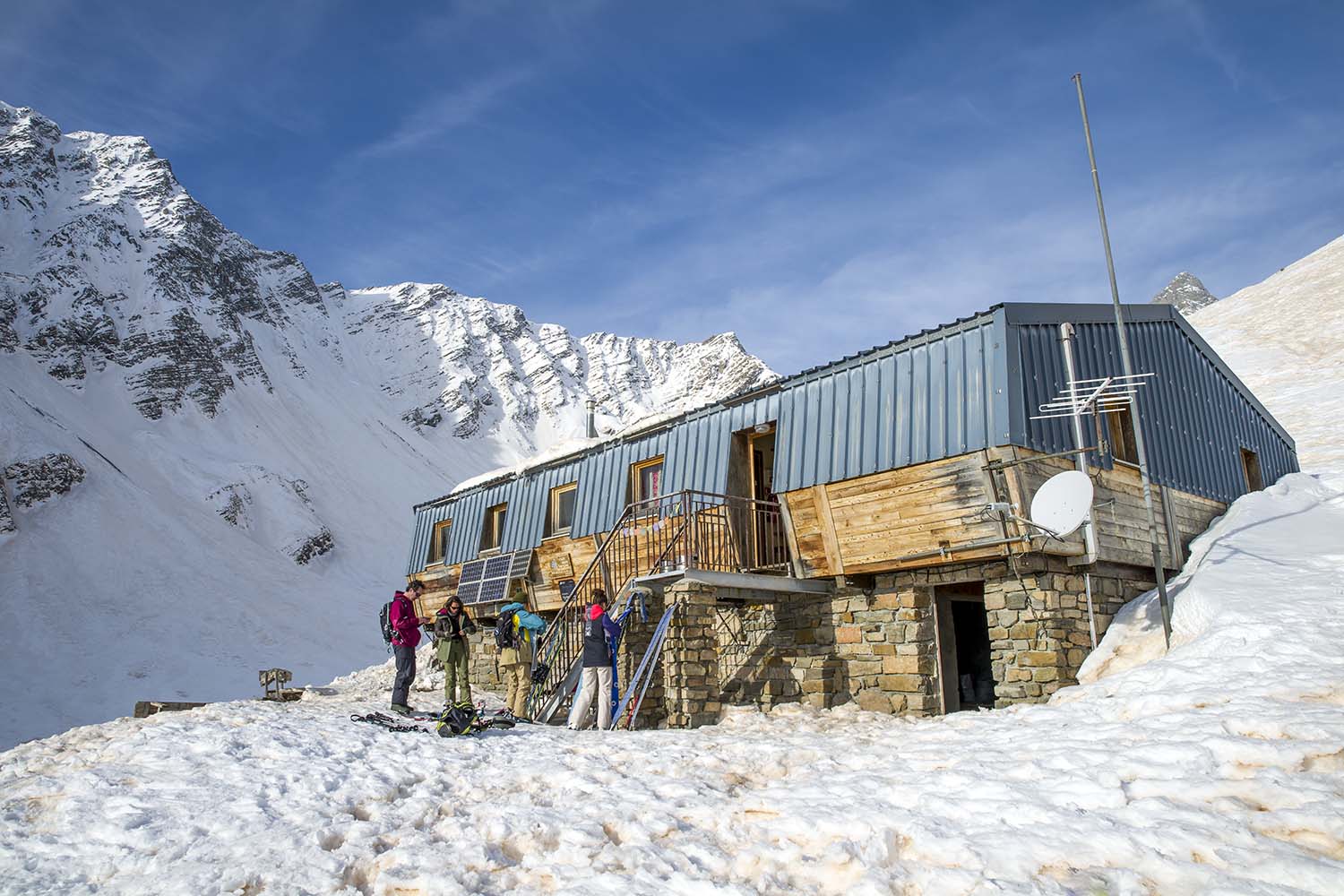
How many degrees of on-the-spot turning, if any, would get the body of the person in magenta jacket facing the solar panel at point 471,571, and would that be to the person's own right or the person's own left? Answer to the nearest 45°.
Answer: approximately 90° to the person's own left

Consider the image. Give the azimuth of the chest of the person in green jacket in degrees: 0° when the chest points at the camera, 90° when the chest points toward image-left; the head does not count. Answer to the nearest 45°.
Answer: approximately 0°

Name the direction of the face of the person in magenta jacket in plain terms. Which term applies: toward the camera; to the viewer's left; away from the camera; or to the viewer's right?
to the viewer's right

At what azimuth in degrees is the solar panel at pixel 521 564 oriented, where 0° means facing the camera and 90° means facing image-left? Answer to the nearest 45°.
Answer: approximately 45°

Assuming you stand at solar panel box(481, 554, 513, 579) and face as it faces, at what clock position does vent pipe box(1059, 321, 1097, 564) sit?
The vent pipe is roughly at 9 o'clock from the solar panel.

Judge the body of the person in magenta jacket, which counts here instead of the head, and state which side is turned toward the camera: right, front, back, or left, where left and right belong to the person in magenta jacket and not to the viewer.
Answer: right

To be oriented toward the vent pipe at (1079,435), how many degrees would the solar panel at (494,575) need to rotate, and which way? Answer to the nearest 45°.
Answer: approximately 90° to its left

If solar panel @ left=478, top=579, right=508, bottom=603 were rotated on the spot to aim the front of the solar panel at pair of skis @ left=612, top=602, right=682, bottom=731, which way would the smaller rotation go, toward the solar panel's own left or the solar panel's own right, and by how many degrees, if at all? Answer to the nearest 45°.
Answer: approximately 45° to the solar panel's own left

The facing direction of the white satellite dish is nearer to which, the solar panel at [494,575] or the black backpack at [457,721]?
the black backpack

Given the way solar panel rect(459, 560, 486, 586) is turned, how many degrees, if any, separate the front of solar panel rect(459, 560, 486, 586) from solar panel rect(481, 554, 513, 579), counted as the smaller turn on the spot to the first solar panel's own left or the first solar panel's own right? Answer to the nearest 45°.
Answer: approximately 90° to the first solar panel's own left
